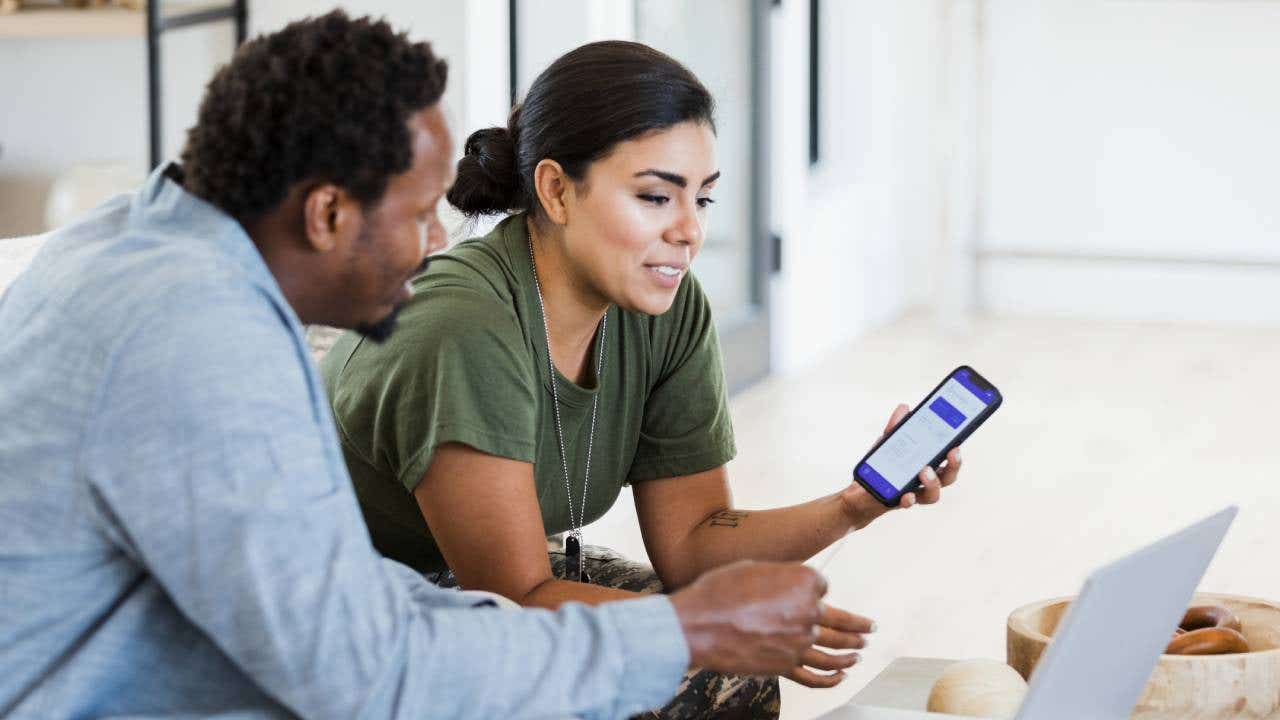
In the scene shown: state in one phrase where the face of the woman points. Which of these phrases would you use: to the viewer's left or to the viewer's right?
to the viewer's right

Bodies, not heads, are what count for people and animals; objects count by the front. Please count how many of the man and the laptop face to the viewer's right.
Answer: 1

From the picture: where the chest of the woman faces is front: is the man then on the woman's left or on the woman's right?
on the woman's right

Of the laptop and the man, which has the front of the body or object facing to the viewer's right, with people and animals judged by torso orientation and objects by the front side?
the man

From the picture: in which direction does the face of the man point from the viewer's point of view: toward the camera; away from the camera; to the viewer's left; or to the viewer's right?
to the viewer's right

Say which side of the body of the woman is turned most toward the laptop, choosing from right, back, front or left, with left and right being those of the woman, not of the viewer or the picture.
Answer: front

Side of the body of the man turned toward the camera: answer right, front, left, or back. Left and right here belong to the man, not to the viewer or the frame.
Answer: right

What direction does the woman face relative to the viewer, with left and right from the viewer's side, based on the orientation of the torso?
facing the viewer and to the right of the viewer

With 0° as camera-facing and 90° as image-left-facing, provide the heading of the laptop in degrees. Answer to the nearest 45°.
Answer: approximately 135°

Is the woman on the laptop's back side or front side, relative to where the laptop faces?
on the front side

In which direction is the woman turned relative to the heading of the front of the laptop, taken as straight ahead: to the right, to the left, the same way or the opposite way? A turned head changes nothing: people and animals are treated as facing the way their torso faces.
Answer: the opposite way
